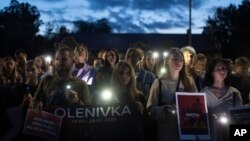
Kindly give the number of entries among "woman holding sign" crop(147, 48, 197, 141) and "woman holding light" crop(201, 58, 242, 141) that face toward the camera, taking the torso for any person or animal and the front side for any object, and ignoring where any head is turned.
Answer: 2

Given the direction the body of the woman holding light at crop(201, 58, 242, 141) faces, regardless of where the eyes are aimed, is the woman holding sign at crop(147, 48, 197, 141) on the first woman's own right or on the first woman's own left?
on the first woman's own right

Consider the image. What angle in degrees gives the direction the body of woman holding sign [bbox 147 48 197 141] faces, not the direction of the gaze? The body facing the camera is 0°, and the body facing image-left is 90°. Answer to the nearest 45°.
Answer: approximately 0°

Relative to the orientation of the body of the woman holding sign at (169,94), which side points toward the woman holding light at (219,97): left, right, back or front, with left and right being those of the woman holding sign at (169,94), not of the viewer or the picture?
left

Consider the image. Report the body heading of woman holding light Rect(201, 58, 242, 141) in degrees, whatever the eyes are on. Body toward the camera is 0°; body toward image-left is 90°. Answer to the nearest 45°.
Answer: approximately 0°
